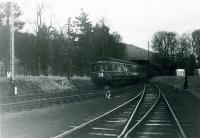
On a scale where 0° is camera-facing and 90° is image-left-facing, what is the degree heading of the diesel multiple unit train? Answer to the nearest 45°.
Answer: approximately 45°
